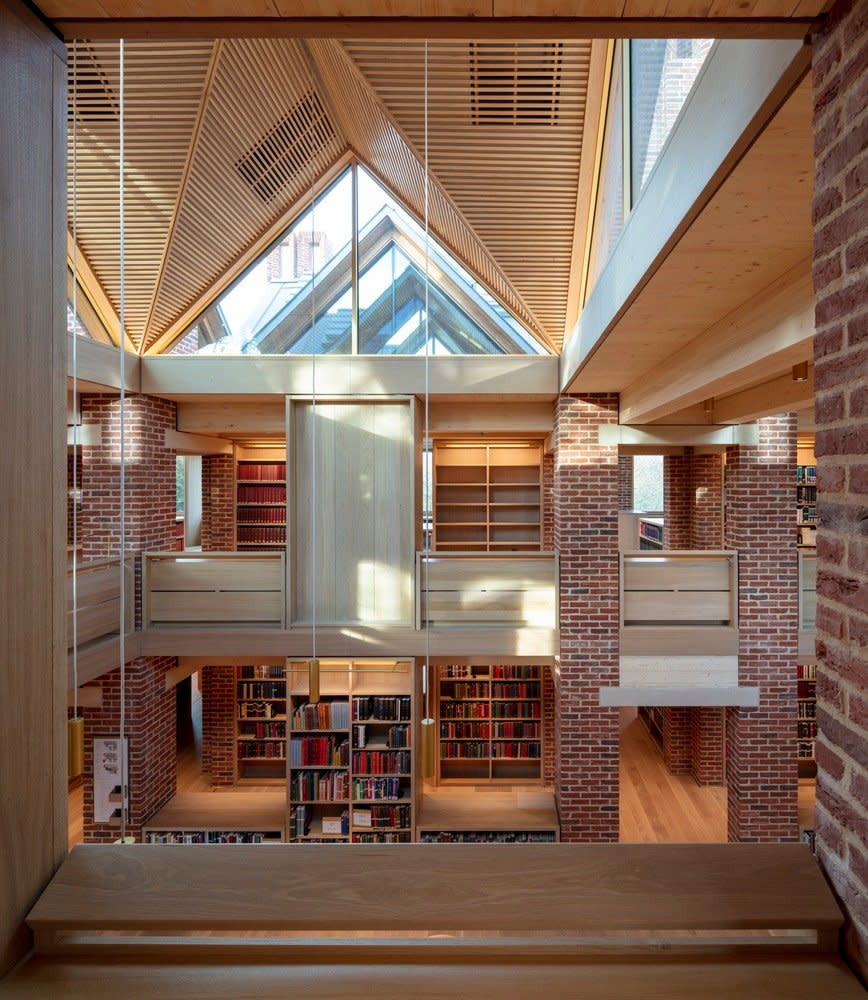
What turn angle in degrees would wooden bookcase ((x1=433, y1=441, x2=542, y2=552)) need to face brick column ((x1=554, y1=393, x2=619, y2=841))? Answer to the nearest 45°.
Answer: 0° — it already faces it

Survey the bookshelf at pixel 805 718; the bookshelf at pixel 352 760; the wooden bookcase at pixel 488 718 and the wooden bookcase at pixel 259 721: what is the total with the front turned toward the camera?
4

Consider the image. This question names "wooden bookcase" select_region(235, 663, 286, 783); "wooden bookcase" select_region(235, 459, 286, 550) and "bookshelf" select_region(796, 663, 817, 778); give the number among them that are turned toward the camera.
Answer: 3

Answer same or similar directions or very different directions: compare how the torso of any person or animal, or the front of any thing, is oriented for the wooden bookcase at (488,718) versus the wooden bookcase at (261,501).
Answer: same or similar directions

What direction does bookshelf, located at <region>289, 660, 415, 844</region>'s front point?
toward the camera

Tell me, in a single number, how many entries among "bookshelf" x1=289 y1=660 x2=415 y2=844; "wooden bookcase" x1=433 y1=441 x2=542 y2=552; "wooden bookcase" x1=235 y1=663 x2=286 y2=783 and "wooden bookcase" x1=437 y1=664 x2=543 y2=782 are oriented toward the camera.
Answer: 4

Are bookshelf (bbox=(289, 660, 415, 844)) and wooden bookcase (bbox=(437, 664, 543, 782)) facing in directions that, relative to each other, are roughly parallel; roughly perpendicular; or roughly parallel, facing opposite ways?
roughly parallel

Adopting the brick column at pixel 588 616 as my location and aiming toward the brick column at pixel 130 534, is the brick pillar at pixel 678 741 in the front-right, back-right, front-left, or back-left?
back-right

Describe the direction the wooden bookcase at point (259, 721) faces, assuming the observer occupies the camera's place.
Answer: facing the viewer

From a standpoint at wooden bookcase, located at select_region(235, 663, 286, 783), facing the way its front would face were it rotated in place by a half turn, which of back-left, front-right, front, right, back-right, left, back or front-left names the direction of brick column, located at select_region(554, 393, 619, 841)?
back-right

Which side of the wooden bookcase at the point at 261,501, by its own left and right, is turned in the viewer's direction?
front

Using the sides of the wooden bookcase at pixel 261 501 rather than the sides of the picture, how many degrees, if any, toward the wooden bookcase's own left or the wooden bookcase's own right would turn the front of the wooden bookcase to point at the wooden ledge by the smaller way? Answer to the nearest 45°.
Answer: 0° — it already faces it

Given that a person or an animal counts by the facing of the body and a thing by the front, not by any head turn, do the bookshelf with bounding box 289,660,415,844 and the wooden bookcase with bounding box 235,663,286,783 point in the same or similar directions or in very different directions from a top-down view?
same or similar directions

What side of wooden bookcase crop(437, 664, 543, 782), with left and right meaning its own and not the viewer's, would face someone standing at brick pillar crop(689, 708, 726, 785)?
left
